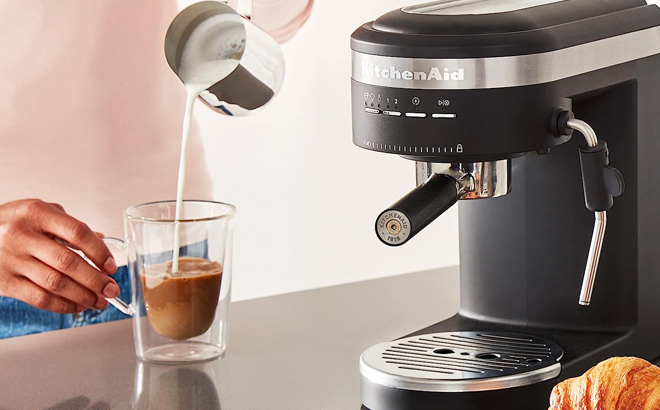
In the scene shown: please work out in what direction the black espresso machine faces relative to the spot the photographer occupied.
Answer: facing the viewer and to the left of the viewer
